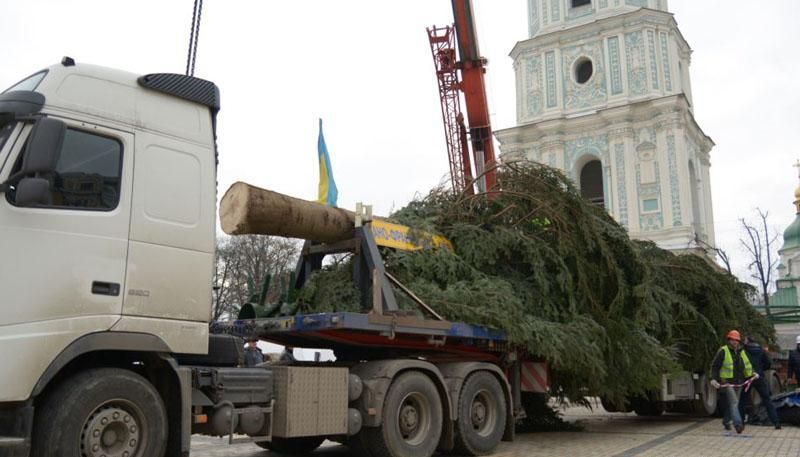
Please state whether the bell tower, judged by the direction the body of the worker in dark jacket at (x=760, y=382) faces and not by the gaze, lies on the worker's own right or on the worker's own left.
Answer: on the worker's own right

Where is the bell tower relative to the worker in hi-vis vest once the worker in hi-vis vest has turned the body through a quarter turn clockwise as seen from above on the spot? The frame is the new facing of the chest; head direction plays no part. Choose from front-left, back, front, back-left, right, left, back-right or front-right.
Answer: right

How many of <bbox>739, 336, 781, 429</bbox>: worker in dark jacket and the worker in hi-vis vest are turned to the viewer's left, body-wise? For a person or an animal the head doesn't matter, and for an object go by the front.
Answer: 1

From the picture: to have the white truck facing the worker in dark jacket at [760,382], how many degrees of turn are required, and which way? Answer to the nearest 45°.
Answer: approximately 180°

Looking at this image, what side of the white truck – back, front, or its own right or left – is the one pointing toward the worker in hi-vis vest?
back

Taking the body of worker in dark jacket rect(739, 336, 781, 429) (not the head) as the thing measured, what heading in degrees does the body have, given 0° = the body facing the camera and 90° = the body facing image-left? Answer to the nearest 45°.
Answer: approximately 90°
